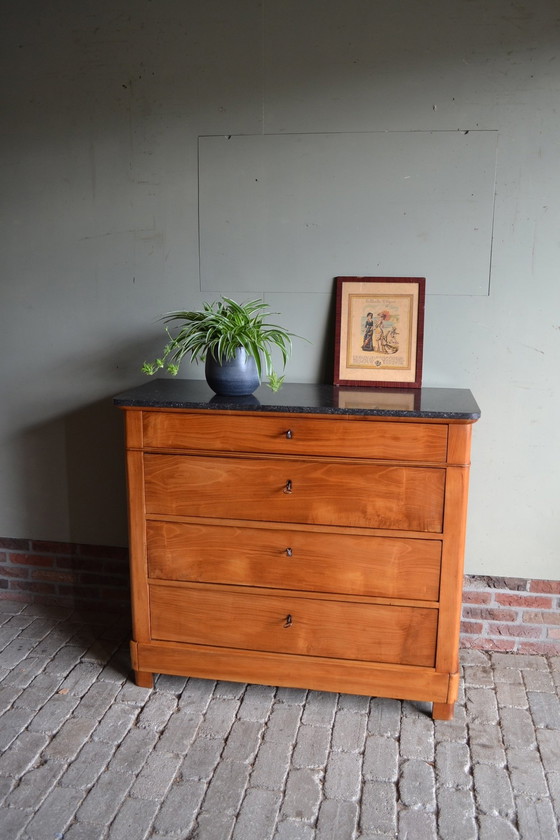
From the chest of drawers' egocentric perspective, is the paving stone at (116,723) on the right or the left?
on its right

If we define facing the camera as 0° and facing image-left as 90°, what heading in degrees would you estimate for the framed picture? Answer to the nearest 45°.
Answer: approximately 0°

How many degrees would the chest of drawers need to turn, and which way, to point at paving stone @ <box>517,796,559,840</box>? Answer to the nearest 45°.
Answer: approximately 45° to its left

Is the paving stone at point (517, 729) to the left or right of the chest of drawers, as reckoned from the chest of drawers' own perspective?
on its left

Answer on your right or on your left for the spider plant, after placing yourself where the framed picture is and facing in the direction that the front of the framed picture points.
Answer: on your right

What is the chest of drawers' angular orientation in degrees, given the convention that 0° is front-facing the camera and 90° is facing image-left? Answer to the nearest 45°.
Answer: approximately 0°
